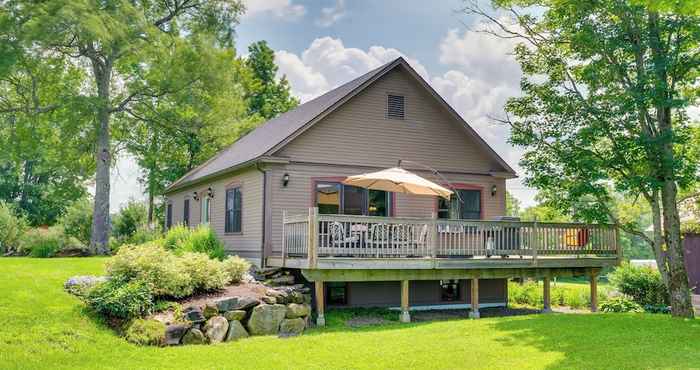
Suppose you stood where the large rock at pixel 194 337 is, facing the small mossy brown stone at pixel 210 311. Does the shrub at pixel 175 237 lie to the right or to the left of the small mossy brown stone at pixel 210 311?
left

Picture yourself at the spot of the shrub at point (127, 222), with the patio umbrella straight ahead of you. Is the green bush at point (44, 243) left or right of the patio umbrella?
right

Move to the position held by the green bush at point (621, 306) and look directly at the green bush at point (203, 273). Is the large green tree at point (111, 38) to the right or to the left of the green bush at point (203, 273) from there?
right

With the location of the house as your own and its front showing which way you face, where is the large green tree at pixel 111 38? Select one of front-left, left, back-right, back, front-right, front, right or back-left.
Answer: back-right

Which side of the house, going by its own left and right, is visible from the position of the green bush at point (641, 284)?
left

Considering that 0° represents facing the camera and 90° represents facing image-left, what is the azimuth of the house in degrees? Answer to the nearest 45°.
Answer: approximately 0°

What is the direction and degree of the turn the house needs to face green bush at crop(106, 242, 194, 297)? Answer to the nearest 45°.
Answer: approximately 45° to its right

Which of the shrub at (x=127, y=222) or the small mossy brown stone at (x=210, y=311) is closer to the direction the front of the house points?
the small mossy brown stone

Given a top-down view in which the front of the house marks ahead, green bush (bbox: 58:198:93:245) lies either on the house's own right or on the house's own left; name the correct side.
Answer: on the house's own right

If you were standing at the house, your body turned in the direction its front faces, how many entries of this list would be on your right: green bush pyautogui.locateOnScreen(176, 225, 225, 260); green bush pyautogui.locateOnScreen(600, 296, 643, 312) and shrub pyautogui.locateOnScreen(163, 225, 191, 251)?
2

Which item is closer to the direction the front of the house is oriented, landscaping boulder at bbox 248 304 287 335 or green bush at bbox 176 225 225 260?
the landscaping boulder

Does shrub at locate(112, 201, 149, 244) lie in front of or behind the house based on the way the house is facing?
behind
